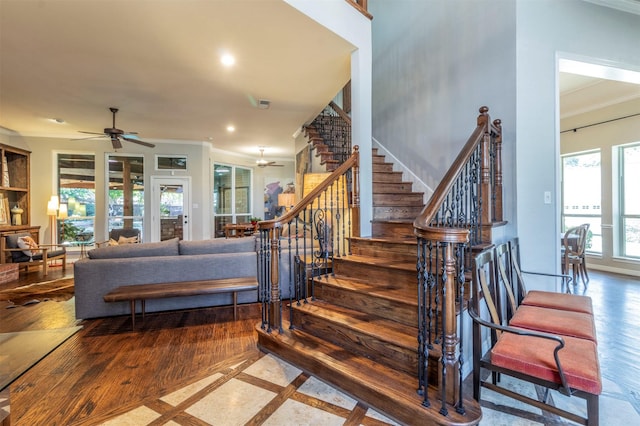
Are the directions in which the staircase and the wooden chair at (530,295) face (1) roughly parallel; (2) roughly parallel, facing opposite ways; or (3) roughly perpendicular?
roughly perpendicular

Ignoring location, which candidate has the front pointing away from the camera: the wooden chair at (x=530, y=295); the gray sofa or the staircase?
the gray sofa

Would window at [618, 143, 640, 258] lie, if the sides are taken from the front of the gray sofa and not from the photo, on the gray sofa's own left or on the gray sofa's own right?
on the gray sofa's own right

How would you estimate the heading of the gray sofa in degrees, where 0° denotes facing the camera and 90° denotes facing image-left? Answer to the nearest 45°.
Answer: approximately 180°

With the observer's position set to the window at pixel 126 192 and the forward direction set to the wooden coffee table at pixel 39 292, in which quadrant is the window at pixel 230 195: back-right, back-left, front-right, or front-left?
back-left

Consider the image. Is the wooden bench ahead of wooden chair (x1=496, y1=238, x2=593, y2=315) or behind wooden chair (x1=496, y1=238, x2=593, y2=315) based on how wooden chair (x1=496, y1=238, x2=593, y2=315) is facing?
behind

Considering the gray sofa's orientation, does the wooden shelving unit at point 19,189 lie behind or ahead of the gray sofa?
ahead

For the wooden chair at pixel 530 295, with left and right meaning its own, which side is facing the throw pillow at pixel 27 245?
back

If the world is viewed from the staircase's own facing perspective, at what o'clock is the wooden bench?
The wooden bench is roughly at 2 o'clock from the staircase.

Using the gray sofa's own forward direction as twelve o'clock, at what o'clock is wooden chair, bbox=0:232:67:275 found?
The wooden chair is roughly at 11 o'clock from the gray sofa.

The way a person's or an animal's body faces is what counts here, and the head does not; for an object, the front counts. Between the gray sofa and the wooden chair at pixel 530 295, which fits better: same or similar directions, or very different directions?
very different directions

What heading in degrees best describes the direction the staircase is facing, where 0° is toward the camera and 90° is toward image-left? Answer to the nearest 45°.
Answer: approximately 45°

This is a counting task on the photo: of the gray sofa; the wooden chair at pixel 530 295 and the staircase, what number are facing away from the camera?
1
